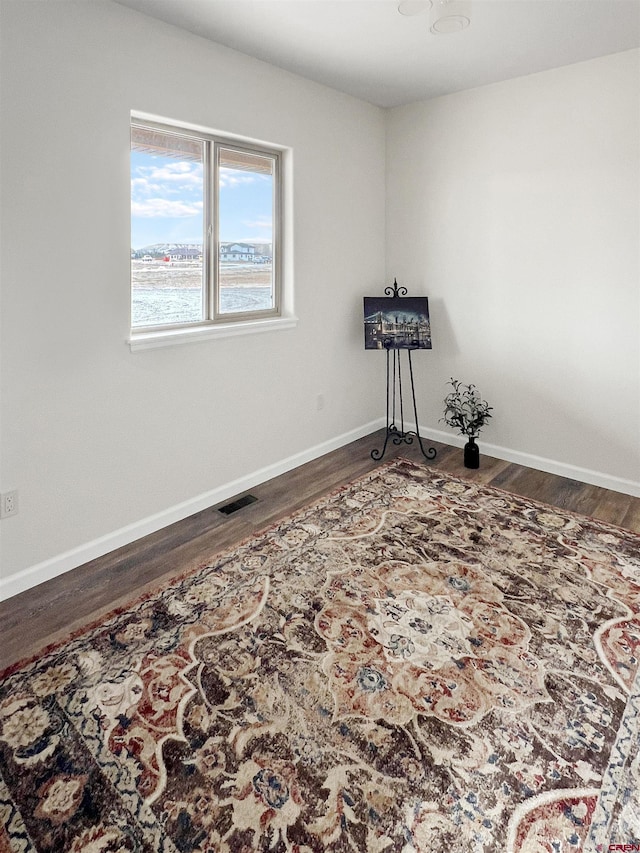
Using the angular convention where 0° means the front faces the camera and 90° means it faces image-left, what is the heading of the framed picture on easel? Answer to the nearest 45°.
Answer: approximately 0°

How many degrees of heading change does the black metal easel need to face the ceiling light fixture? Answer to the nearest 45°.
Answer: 0° — it already faces it

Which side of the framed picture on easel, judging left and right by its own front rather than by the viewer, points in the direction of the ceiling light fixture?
front

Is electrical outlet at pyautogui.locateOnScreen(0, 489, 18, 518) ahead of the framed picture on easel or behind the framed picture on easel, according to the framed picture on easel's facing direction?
ahead

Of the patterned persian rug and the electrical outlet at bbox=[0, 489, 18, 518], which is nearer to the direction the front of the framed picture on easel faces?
the patterned persian rug

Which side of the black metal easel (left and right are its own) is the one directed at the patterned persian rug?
front
